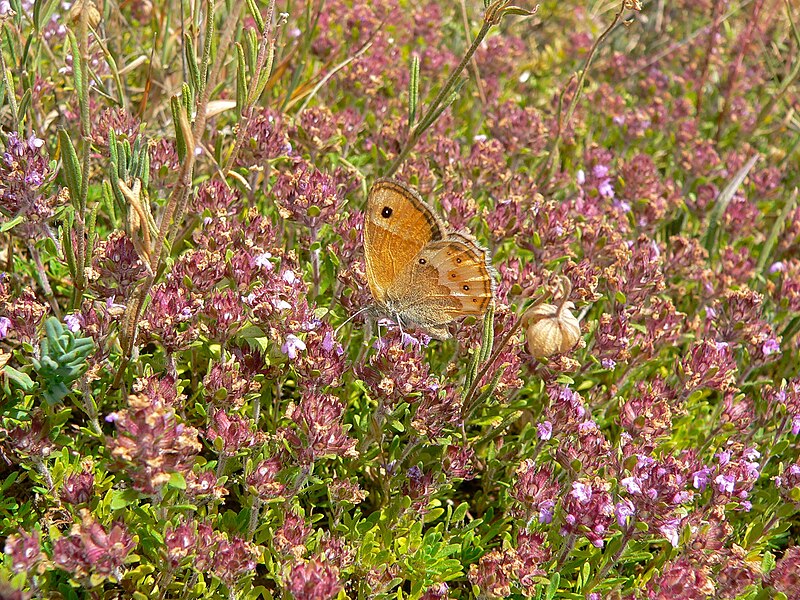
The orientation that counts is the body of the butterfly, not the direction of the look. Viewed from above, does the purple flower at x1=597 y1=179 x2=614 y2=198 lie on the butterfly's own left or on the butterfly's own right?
on the butterfly's own right

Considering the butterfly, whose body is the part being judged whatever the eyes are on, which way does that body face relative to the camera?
to the viewer's left

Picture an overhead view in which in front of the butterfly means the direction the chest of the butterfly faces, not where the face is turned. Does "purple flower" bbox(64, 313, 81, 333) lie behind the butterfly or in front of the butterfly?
in front

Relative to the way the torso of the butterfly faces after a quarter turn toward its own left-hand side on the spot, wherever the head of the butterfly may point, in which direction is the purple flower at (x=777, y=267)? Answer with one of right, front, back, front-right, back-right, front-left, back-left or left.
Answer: back-left

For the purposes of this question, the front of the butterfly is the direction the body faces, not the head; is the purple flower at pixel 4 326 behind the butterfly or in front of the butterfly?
in front

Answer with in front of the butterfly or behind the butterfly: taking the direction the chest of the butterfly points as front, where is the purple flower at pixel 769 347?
behind
